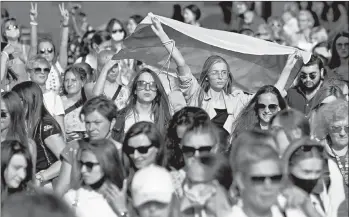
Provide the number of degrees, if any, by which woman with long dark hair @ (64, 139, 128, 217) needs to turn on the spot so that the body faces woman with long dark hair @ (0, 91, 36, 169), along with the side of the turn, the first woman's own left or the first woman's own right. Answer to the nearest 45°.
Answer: approximately 90° to the first woman's own right

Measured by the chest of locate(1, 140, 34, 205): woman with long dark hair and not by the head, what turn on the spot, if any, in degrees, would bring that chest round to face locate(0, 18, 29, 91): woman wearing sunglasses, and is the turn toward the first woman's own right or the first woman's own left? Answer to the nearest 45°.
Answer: approximately 135° to the first woman's own left

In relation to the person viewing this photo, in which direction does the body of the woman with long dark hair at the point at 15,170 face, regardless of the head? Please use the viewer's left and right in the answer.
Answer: facing the viewer and to the right of the viewer

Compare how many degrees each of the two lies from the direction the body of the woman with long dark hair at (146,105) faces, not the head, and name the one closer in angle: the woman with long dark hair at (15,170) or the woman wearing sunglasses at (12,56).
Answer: the woman with long dark hair

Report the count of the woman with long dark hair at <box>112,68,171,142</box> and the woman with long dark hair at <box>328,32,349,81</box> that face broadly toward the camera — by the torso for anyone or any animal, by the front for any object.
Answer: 2

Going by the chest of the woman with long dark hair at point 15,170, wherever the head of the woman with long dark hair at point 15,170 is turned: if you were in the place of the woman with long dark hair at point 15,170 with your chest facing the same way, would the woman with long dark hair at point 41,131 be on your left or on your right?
on your left

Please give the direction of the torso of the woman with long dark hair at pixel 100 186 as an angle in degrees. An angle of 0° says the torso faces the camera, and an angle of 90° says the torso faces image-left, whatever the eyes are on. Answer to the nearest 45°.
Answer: approximately 45°

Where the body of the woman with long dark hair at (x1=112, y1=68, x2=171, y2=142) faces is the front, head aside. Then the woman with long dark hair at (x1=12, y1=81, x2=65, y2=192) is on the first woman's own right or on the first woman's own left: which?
on the first woman's own right

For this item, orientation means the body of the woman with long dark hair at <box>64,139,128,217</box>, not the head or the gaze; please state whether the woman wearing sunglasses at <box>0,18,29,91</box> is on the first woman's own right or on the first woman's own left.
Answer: on the first woman's own right

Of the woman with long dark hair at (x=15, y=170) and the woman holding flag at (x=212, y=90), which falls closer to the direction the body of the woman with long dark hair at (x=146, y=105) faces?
the woman with long dark hair
